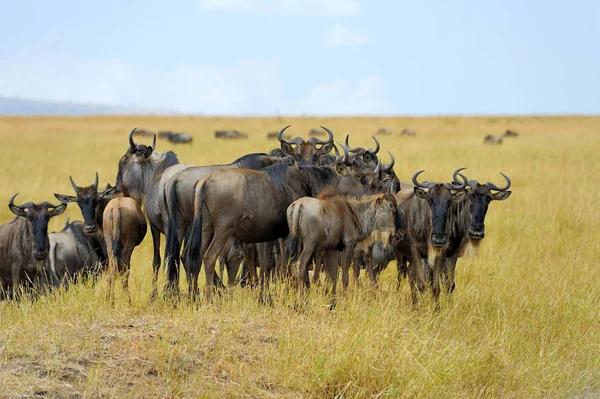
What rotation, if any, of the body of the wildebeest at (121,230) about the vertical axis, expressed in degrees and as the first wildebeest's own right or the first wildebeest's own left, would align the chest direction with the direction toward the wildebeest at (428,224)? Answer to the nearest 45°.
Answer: approximately 90° to the first wildebeest's own right

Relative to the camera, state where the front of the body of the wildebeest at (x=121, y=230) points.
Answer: away from the camera

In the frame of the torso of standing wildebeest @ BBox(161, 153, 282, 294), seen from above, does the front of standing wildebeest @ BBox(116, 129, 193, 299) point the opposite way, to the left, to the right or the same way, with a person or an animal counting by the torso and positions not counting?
the opposite way

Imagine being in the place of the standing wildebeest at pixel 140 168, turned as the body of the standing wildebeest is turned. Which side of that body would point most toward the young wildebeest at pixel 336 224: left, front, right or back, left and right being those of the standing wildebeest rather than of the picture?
left

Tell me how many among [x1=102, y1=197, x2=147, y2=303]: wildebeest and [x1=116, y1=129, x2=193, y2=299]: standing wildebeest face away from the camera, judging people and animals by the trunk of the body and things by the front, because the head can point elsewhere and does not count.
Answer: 1

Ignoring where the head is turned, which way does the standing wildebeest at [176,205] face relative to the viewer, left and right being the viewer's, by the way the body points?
facing away from the viewer and to the right of the viewer
